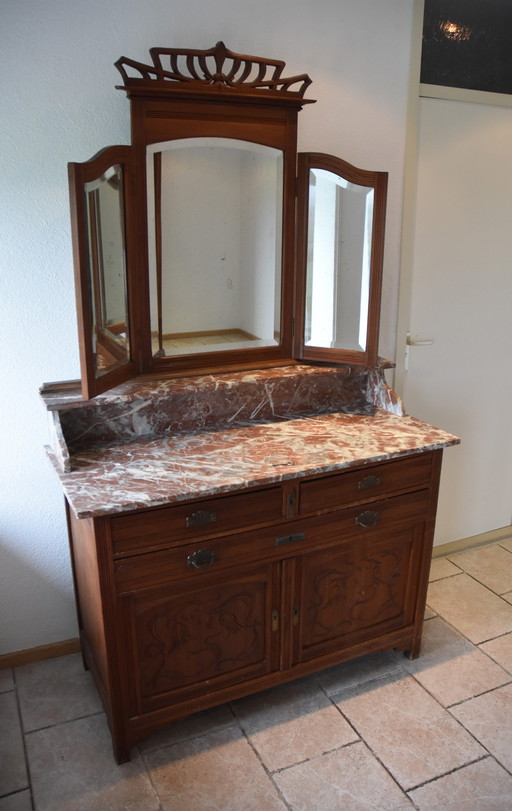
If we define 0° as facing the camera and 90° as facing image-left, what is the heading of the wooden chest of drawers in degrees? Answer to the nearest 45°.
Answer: approximately 315°

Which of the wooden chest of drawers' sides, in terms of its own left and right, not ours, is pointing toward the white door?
left
